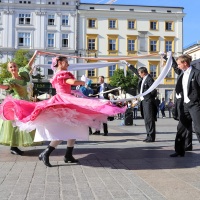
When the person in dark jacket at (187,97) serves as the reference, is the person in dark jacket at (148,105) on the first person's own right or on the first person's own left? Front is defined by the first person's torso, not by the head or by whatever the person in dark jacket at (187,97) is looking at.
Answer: on the first person's own right

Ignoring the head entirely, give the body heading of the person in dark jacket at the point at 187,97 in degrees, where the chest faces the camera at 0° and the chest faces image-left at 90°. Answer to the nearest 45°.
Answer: approximately 45°
